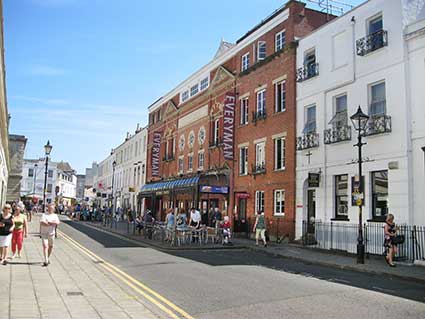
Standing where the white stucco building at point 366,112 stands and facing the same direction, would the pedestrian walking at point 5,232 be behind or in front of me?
in front

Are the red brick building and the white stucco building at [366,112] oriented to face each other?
no

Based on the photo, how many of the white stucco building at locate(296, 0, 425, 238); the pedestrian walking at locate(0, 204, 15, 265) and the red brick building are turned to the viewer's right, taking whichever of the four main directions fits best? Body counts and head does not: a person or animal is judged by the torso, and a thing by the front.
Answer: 0

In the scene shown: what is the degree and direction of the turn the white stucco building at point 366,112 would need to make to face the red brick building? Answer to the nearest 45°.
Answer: approximately 90° to its right

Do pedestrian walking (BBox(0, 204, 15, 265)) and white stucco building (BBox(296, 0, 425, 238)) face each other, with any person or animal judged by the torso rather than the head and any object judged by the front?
no

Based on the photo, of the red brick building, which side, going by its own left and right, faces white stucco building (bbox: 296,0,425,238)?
left

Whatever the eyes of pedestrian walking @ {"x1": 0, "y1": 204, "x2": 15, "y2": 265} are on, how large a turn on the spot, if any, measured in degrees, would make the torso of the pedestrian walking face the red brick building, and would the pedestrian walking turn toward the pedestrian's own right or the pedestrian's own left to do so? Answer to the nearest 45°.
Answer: approximately 135° to the pedestrian's own left

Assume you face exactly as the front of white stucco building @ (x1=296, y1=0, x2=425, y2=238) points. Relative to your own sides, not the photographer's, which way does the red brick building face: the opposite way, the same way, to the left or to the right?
the same way

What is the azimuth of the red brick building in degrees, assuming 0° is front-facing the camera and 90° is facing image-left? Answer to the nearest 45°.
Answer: approximately 45°

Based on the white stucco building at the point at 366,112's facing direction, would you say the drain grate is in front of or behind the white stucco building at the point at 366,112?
in front

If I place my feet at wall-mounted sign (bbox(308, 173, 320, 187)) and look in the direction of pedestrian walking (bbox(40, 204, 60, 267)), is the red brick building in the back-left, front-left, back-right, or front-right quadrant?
back-right

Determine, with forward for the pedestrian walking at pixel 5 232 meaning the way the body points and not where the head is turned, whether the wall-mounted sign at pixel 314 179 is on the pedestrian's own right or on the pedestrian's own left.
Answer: on the pedestrian's own left

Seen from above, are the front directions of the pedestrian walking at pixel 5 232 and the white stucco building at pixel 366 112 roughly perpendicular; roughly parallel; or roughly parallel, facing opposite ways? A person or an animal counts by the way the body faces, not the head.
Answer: roughly perpendicular

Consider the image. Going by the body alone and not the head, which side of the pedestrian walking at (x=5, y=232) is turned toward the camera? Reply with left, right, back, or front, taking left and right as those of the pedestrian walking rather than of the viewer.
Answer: front

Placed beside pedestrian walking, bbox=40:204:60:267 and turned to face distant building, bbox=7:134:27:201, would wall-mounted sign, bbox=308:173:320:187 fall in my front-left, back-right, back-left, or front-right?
front-right

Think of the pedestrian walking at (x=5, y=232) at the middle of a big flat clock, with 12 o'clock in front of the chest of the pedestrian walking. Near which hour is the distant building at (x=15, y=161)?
The distant building is roughly at 6 o'clock from the pedestrian walking.
